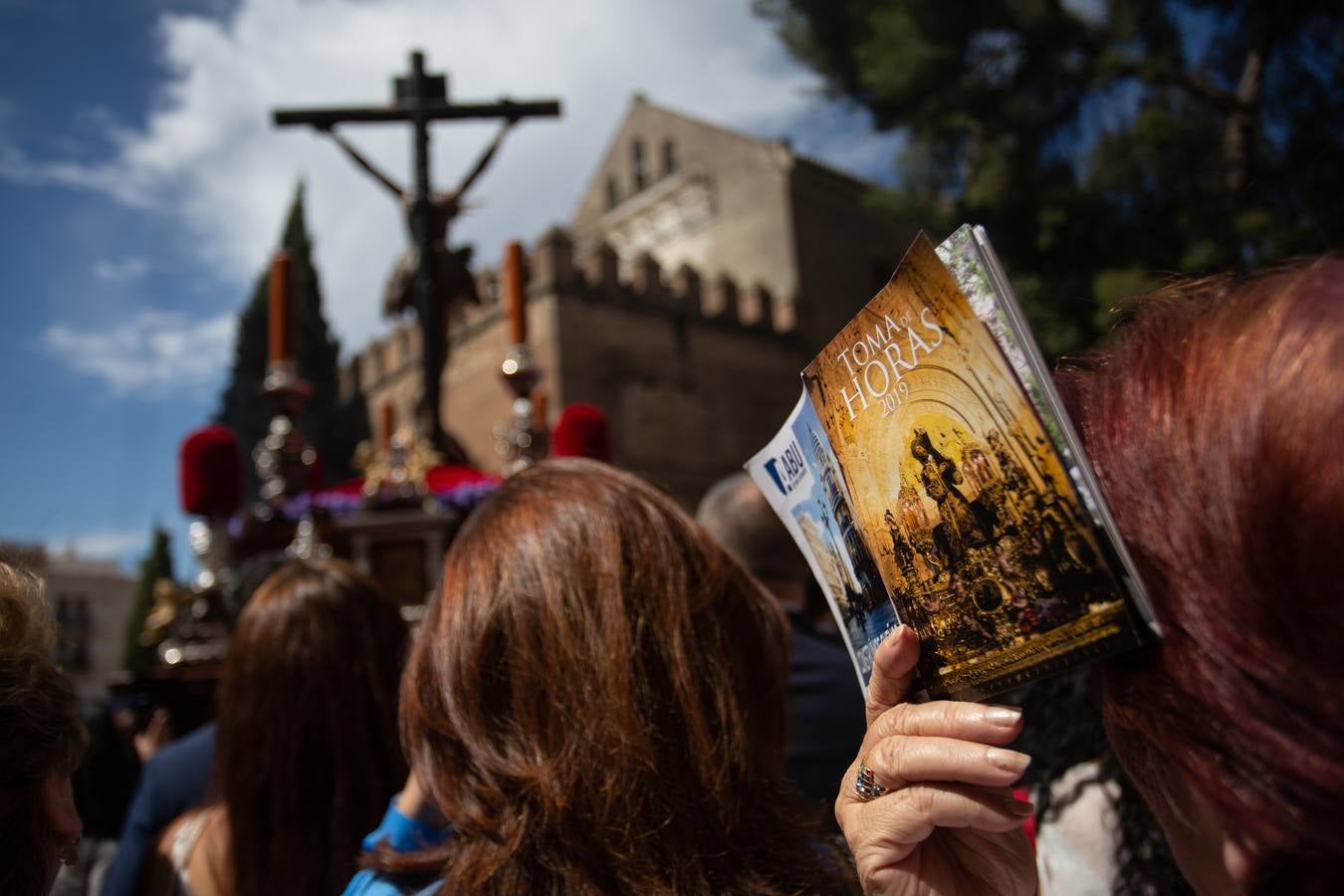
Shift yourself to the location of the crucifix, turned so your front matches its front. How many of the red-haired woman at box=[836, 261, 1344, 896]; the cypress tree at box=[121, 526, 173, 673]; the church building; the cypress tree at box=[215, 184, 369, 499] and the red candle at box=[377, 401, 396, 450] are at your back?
1

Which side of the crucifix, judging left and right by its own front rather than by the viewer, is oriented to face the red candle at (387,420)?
front

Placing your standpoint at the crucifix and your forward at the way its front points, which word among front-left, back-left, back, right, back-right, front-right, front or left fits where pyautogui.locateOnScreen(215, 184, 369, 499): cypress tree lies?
front

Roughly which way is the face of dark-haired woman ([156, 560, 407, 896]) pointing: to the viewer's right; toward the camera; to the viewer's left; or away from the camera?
away from the camera

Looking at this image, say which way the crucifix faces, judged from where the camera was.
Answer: facing away from the viewer

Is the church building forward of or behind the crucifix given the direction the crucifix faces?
forward

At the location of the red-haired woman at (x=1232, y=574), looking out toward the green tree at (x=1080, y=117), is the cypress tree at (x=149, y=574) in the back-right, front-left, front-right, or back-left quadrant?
front-left

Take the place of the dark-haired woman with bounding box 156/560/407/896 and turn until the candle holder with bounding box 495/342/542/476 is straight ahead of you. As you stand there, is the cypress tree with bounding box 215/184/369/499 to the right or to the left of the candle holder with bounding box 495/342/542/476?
left
